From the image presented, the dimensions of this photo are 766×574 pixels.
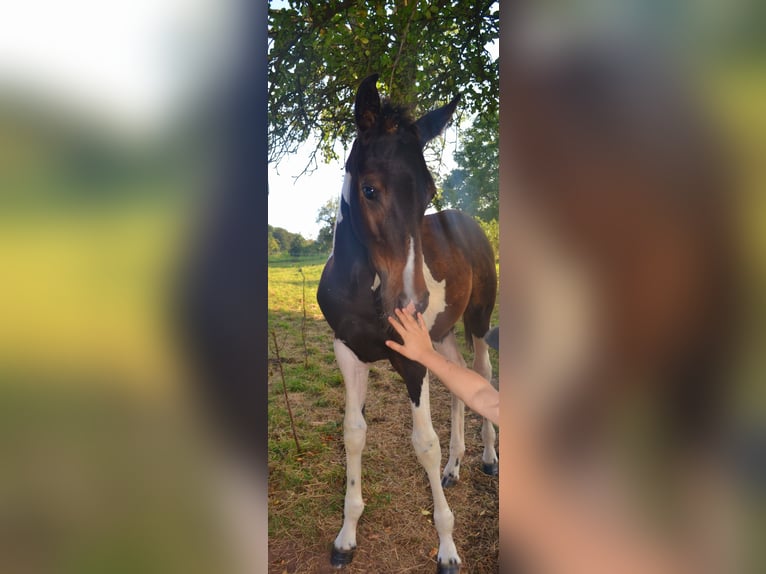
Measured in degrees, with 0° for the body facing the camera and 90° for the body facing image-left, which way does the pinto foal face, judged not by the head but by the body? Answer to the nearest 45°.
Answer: approximately 45°
